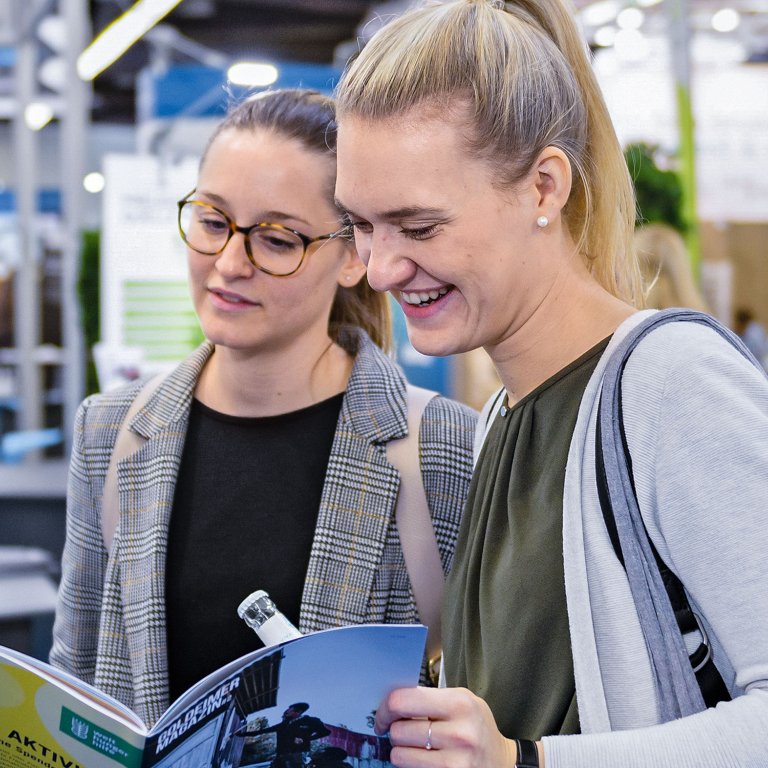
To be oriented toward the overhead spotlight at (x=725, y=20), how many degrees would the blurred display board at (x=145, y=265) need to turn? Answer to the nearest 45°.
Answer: approximately 90° to its left

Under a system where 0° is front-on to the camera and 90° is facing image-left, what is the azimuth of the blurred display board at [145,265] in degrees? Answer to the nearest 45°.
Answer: approximately 0°
